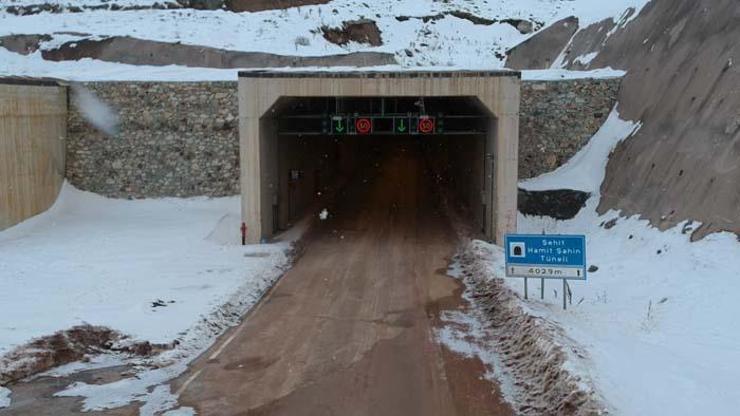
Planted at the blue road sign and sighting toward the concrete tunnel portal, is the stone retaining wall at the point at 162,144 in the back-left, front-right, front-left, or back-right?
front-left

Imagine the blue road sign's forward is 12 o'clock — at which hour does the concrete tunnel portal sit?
The concrete tunnel portal is roughly at 5 o'clock from the blue road sign.

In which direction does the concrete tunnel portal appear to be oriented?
toward the camera

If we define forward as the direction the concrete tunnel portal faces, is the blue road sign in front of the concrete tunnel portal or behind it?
in front

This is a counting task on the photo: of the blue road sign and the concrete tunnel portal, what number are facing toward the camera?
2

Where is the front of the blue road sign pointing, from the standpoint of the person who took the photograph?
facing the viewer

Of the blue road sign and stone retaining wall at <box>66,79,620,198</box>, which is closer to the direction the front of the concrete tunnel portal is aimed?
the blue road sign

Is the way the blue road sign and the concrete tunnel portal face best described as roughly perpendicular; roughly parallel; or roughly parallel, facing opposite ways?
roughly parallel

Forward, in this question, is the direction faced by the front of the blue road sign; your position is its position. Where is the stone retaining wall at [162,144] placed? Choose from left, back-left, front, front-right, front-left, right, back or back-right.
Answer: back-right

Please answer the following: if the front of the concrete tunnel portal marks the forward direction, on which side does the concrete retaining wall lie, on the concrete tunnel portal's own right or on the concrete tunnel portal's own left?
on the concrete tunnel portal's own right

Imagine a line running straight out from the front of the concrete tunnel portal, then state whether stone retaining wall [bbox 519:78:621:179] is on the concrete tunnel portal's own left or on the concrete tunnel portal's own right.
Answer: on the concrete tunnel portal's own left

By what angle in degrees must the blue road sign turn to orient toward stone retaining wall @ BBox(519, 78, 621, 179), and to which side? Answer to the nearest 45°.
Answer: approximately 180°
